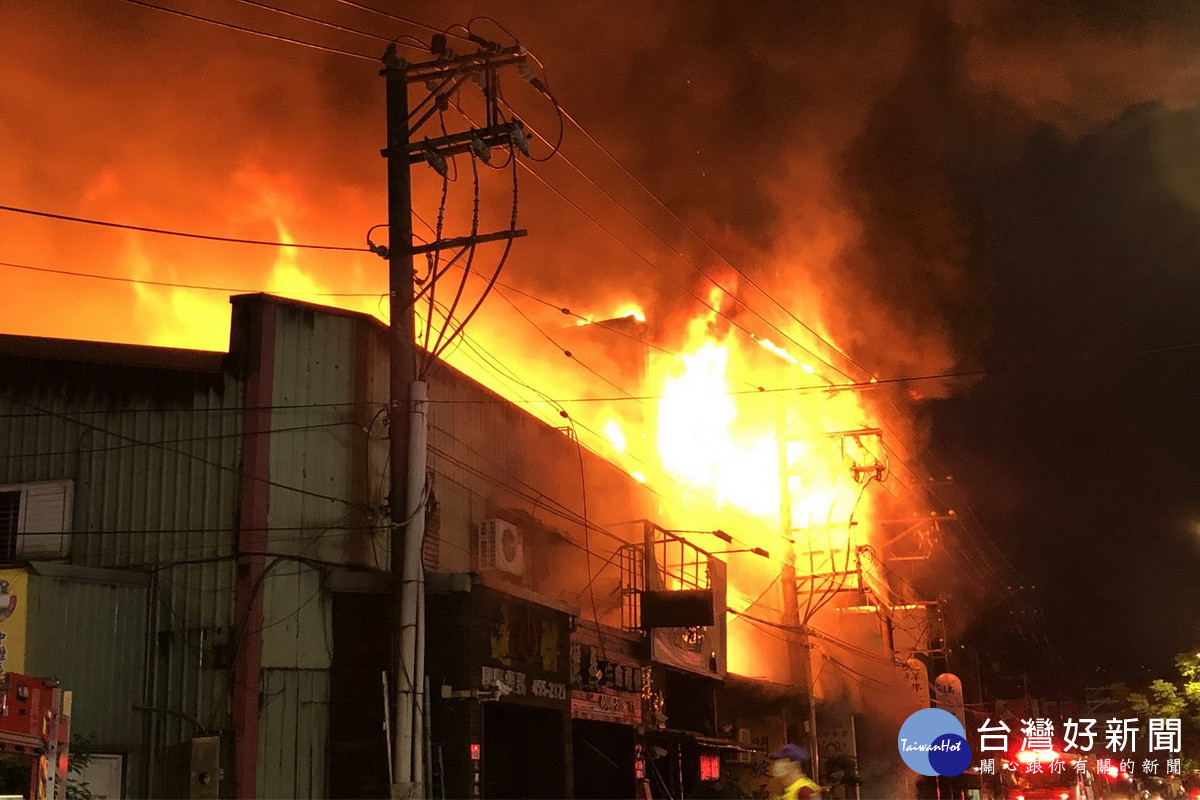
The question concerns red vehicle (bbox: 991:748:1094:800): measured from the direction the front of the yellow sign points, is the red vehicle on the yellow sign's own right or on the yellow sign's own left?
on the yellow sign's own left

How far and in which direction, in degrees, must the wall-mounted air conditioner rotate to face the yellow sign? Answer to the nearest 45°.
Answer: approximately 90° to its right

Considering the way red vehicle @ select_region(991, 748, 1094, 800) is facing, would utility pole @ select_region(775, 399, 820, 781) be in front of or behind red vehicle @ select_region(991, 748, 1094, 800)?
in front

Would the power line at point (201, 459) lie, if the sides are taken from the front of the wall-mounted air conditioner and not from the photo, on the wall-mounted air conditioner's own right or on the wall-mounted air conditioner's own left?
on the wall-mounted air conditioner's own right

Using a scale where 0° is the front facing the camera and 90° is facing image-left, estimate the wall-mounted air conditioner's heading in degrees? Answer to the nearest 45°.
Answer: approximately 315°

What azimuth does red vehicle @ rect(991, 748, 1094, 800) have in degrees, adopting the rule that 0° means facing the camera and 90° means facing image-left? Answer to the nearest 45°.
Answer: approximately 0°

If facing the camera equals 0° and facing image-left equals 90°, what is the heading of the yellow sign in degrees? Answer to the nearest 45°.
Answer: approximately 0°

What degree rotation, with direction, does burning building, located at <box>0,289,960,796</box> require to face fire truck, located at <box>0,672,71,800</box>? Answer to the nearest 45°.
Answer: approximately 45° to its right

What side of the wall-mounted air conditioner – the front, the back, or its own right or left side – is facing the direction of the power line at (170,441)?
right

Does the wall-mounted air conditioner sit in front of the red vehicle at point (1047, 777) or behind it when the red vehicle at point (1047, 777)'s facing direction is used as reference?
in front

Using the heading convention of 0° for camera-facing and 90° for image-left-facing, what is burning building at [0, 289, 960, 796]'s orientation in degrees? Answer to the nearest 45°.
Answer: approximately 315°
